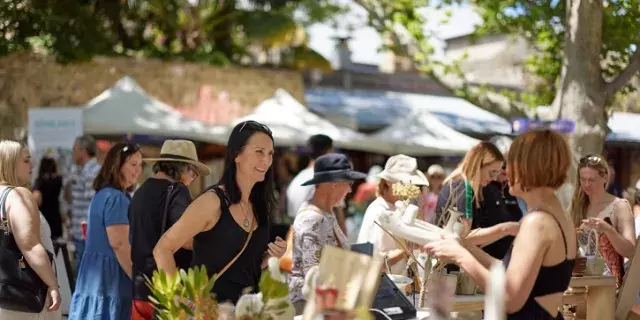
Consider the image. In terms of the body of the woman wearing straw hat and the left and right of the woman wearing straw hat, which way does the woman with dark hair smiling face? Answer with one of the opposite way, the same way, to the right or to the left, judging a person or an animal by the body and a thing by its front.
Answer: to the right

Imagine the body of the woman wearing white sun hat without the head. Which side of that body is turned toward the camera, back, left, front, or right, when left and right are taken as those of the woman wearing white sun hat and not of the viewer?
right

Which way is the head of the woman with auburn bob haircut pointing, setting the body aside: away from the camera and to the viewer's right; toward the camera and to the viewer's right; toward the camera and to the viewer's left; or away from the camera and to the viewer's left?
away from the camera and to the viewer's left

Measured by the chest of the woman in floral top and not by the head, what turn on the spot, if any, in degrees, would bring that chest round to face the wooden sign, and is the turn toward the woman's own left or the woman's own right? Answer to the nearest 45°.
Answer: approximately 90° to the woman's own right

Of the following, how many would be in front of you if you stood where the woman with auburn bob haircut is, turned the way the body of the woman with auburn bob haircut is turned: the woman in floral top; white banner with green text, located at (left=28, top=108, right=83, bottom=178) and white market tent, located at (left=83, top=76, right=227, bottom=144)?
3

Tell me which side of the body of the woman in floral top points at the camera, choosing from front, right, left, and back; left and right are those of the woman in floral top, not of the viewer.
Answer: right

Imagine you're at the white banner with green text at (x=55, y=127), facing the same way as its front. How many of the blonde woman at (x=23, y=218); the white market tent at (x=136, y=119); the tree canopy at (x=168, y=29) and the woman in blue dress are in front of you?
2

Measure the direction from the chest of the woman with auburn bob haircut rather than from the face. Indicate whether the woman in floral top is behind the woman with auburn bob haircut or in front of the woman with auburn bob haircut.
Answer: in front

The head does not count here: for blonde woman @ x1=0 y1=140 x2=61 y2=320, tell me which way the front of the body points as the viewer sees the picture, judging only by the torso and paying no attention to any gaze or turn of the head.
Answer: to the viewer's right

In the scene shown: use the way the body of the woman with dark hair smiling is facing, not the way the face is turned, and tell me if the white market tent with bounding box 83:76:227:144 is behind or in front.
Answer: behind

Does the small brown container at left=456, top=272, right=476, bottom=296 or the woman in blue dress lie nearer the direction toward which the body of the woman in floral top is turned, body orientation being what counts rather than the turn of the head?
the small brown container

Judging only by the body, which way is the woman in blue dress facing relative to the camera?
to the viewer's right

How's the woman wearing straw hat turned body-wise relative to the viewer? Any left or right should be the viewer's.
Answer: facing away from the viewer and to the right of the viewer
